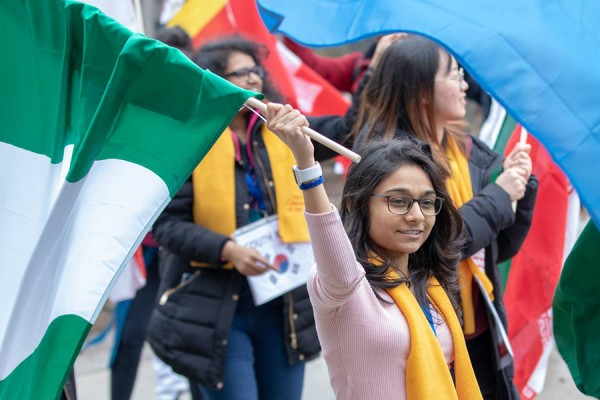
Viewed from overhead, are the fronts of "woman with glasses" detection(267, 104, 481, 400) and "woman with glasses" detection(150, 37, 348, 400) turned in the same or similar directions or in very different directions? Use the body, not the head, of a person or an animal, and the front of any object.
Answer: same or similar directions

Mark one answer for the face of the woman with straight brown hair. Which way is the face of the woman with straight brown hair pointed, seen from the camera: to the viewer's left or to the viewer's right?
to the viewer's right

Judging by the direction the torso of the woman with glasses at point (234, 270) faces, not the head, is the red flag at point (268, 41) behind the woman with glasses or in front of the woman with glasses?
behind

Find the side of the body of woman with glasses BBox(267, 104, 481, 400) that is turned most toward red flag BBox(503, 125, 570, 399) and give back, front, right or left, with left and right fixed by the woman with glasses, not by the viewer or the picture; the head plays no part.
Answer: left

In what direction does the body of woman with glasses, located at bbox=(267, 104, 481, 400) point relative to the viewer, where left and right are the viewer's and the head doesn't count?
facing the viewer and to the right of the viewer

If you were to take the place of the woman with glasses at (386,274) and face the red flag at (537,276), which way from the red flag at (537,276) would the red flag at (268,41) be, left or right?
left

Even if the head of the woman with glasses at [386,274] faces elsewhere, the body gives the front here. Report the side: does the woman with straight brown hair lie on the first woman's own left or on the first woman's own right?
on the first woman's own left

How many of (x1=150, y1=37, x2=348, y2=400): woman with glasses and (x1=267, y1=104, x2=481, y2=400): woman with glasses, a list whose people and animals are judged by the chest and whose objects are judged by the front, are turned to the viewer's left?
0

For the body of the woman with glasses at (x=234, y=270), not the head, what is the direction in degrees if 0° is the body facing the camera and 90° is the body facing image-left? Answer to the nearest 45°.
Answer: approximately 315°

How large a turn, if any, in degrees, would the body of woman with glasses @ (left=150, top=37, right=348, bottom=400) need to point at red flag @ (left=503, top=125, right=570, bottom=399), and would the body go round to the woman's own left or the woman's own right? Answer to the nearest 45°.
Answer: approximately 45° to the woman's own left
